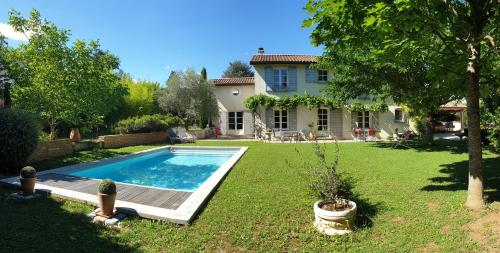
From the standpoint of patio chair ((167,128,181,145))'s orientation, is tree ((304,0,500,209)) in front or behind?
in front

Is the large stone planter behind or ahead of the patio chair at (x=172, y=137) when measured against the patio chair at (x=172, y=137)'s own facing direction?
ahead

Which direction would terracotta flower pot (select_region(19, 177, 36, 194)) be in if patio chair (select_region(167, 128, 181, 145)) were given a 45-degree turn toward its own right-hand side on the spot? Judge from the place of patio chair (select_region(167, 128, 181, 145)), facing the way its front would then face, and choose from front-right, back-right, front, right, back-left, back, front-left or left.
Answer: front

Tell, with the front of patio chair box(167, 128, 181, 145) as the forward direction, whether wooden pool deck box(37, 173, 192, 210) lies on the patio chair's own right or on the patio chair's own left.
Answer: on the patio chair's own right

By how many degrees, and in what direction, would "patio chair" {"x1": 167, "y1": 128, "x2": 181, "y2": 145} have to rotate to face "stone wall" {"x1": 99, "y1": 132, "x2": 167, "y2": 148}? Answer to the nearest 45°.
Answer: approximately 90° to its right

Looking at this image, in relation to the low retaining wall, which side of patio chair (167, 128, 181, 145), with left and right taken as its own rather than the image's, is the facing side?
right

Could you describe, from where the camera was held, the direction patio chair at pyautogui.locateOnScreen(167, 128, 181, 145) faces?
facing the viewer and to the right of the viewer

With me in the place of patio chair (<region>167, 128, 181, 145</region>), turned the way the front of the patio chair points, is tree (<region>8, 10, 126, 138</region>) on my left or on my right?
on my right

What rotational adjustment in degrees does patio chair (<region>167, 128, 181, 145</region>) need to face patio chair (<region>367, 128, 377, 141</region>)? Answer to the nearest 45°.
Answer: approximately 45° to its left
